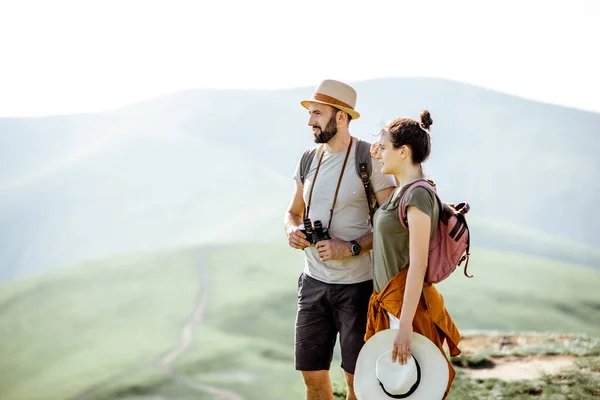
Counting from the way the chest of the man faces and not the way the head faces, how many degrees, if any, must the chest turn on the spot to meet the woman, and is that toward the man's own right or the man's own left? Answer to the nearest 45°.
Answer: approximately 90° to the man's own left

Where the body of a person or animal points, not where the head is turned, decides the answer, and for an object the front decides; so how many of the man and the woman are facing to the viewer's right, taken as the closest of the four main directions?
0

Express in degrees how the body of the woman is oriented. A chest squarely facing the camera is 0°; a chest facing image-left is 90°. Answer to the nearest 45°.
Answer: approximately 90°

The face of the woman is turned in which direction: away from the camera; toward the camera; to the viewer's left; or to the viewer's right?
to the viewer's left

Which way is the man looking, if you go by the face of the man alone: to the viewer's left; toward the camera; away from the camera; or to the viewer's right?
to the viewer's left

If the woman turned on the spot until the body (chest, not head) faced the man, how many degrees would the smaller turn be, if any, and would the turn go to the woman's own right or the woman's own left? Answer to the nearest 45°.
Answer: approximately 45° to the woman's own right

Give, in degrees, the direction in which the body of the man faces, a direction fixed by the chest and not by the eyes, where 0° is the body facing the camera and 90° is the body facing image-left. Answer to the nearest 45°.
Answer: approximately 45°
